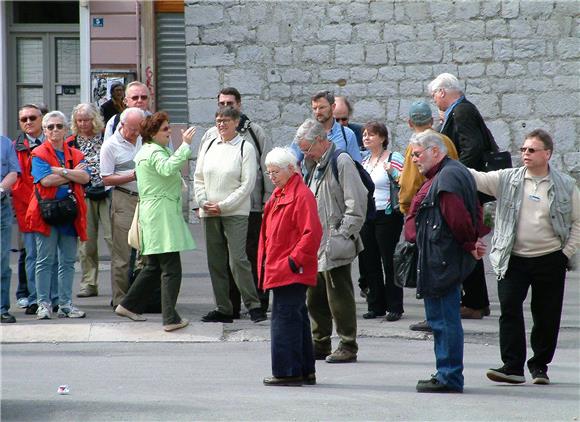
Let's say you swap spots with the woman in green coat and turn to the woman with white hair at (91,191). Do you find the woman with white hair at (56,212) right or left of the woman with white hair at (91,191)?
left

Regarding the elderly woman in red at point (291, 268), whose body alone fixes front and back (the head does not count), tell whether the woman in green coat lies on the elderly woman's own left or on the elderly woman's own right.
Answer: on the elderly woman's own right

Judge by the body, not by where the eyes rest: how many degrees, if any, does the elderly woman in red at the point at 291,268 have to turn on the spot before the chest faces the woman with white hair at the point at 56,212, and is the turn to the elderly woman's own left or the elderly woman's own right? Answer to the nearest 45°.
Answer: approximately 45° to the elderly woman's own right
